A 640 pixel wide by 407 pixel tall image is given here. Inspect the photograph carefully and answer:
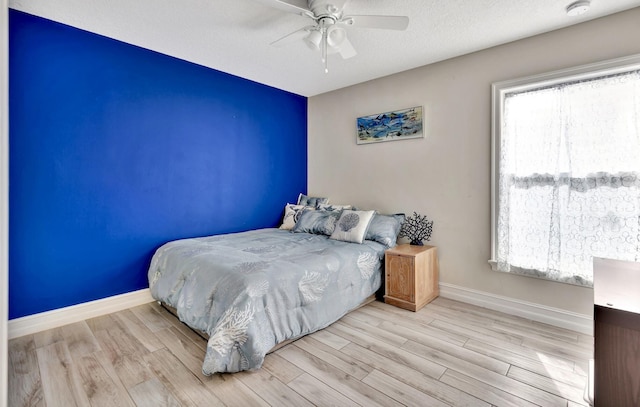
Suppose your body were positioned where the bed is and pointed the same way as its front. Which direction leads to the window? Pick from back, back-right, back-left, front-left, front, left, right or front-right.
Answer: back-left

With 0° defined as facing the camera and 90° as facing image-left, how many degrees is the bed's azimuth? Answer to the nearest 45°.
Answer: approximately 45°

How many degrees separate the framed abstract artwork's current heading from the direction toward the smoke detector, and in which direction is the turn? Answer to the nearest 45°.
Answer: approximately 90° to its left

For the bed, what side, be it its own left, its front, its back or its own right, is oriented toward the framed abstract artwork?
back
